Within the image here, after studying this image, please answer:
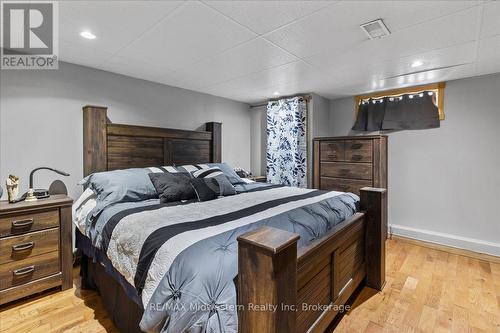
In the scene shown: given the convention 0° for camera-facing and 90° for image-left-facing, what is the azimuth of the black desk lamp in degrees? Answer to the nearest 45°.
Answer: approximately 270°

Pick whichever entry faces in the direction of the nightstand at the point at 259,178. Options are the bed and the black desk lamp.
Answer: the black desk lamp

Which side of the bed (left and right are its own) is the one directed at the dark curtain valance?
left

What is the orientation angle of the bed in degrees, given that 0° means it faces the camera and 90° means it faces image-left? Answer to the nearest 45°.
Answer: approximately 315°

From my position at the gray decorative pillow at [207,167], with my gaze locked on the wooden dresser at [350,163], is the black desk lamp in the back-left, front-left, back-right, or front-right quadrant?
back-right

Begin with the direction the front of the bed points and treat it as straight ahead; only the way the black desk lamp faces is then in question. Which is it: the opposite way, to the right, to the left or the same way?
to the left

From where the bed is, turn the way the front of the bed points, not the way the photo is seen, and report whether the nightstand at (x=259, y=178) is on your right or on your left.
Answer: on your left

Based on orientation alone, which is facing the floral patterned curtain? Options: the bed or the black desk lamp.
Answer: the black desk lamp

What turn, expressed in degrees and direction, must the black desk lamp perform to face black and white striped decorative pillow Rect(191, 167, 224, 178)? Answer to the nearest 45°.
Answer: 0° — it already faces it
